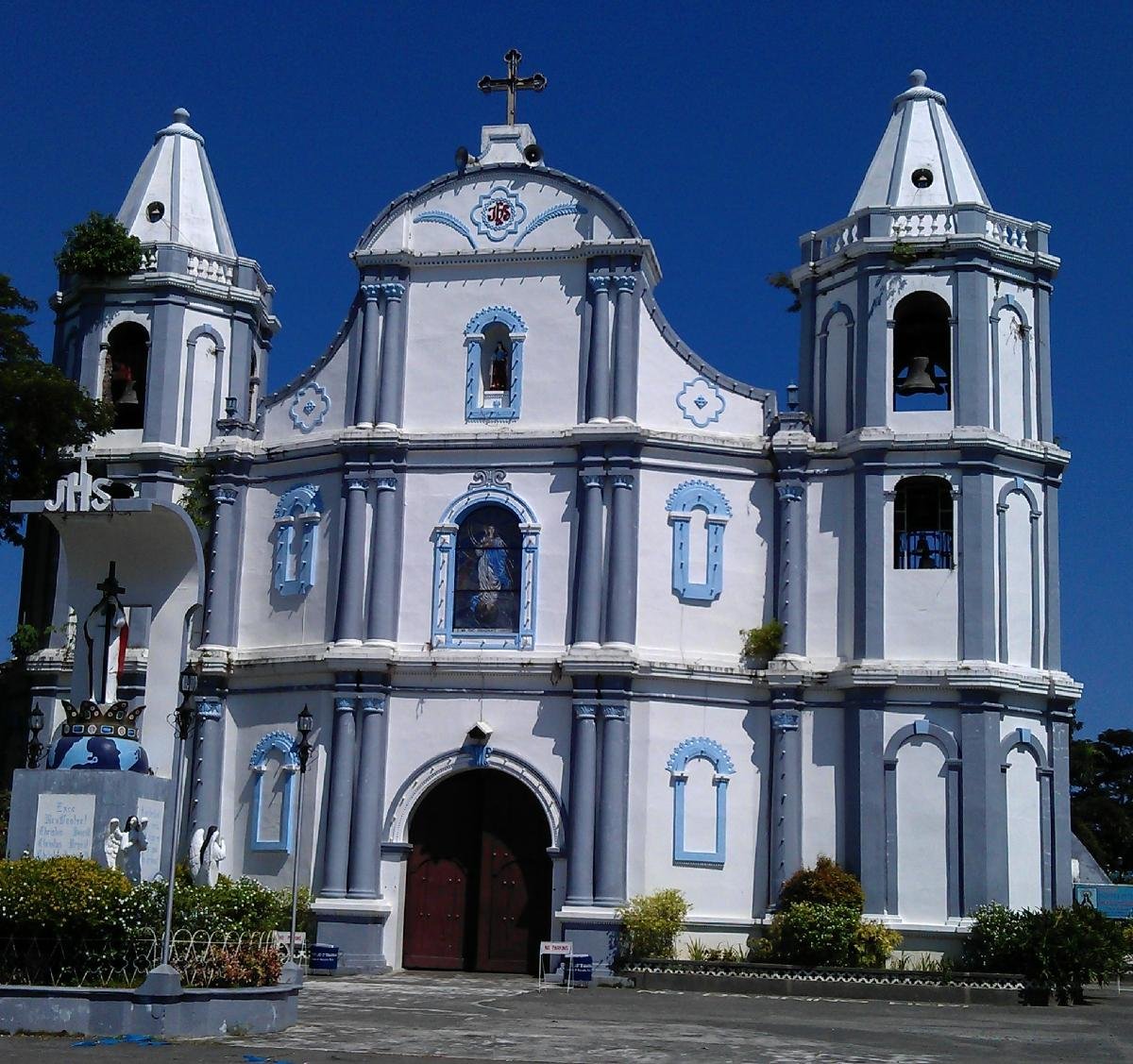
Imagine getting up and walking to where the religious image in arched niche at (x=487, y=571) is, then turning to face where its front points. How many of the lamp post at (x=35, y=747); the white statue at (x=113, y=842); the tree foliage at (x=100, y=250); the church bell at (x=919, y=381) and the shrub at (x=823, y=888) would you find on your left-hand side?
2

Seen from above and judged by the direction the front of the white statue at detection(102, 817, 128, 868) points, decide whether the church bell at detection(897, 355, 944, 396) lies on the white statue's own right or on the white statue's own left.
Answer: on the white statue's own left

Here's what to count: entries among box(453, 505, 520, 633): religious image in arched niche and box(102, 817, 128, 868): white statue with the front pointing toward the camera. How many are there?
2

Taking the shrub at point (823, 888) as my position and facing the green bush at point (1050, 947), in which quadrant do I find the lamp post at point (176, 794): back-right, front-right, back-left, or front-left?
back-right

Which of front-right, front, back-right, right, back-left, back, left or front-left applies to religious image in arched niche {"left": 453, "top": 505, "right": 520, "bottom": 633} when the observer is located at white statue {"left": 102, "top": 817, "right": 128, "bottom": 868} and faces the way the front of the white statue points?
back-left

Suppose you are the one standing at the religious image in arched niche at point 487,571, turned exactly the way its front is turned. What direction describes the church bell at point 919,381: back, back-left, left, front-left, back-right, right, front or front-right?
left

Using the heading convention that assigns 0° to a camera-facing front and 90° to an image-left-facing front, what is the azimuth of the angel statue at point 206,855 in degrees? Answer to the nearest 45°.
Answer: approximately 315°
